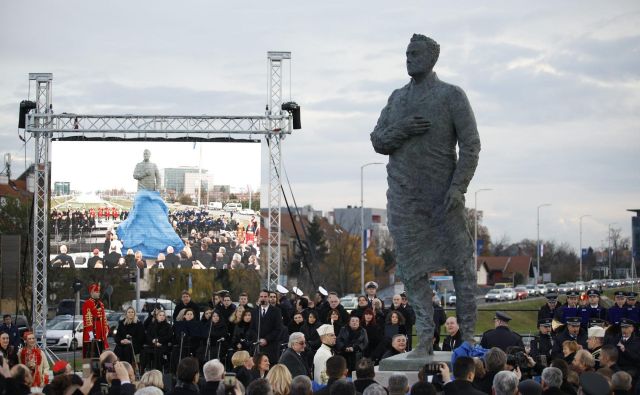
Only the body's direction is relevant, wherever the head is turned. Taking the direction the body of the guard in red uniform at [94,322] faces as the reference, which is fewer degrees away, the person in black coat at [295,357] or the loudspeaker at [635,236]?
the person in black coat

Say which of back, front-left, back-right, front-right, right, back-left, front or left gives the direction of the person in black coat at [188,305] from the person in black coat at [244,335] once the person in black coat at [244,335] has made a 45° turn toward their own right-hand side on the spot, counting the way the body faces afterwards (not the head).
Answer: right

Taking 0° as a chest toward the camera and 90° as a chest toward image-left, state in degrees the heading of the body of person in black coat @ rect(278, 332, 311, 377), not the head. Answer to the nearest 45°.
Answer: approximately 315°

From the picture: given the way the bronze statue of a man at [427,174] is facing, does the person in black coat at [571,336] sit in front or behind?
behind

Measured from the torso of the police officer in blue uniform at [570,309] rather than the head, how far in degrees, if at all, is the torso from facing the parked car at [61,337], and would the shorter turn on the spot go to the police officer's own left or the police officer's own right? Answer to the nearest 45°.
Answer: approximately 90° to the police officer's own right

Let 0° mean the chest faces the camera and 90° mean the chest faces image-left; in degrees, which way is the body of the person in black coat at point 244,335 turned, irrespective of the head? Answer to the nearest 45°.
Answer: approximately 0°

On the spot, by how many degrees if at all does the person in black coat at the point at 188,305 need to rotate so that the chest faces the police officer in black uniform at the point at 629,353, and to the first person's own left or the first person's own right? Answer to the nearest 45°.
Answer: approximately 45° to the first person's own left
